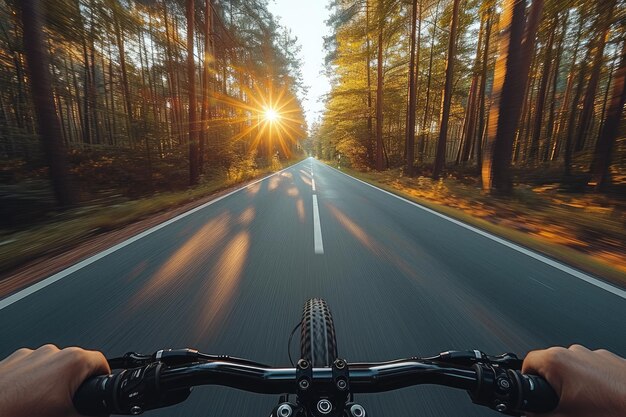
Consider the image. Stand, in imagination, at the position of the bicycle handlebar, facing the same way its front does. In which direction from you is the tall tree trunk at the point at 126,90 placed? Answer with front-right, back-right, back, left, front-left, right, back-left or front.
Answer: front-left

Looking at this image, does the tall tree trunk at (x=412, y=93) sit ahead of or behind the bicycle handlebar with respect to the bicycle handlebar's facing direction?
ahead

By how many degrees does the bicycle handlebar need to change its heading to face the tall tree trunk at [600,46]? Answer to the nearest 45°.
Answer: approximately 45° to its right

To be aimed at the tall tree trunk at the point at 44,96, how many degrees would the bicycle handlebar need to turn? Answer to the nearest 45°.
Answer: approximately 45° to its left

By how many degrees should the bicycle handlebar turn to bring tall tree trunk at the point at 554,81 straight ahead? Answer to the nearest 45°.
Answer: approximately 45° to its right

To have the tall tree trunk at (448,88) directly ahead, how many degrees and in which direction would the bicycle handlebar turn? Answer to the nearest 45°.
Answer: approximately 45° to its right

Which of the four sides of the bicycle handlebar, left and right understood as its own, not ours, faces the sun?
front

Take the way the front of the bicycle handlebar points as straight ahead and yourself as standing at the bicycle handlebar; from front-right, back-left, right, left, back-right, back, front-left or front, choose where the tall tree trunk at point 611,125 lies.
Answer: front-right

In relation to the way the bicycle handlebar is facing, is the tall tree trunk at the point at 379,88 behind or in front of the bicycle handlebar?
in front

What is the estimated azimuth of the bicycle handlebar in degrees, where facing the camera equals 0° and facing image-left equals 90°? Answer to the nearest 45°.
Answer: approximately 180°
